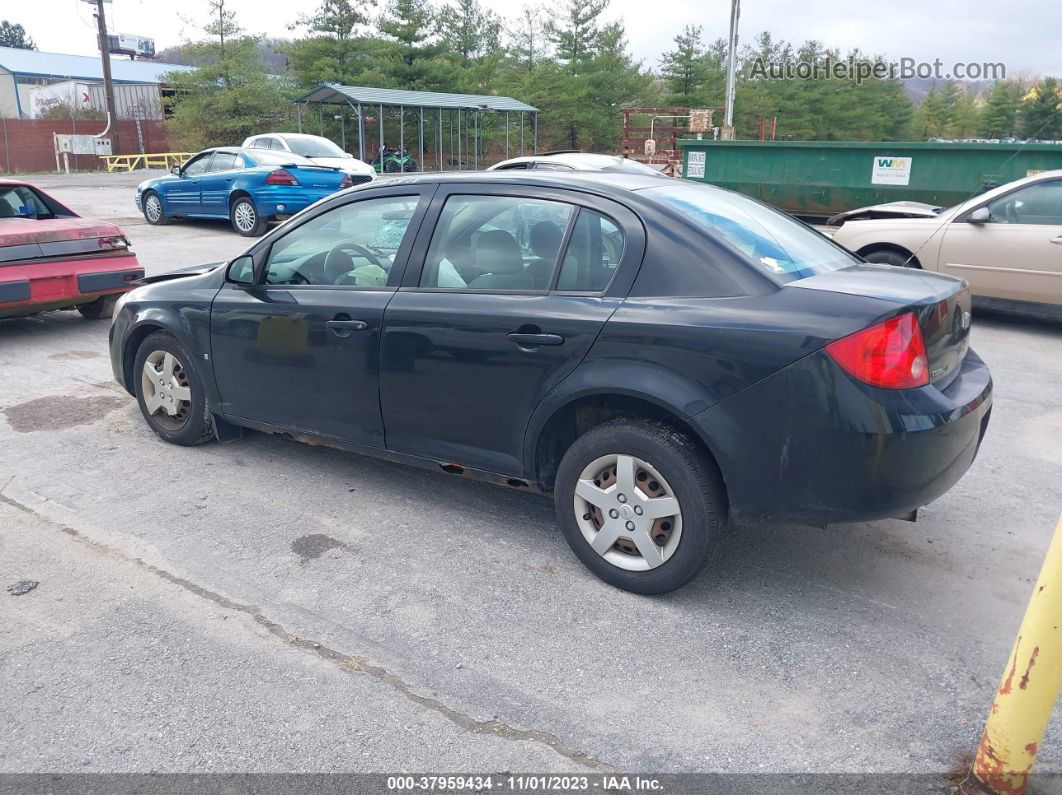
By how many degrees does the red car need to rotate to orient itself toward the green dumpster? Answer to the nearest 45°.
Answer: approximately 135° to its right

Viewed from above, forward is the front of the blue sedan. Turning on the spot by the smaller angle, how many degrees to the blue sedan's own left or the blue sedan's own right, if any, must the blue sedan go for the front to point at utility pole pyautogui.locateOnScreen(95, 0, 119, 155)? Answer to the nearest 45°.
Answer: approximately 45° to the blue sedan's own right

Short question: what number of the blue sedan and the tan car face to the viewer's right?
0

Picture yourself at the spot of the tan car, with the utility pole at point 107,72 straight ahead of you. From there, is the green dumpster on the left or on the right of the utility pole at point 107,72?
right

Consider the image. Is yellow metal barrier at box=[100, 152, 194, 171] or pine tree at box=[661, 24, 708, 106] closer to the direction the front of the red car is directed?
the yellow metal barrier

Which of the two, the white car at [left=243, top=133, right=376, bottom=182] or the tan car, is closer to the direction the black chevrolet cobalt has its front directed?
the white car

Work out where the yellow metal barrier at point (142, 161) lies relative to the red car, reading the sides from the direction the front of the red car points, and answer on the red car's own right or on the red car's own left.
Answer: on the red car's own right

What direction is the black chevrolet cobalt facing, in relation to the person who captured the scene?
facing away from the viewer and to the left of the viewer

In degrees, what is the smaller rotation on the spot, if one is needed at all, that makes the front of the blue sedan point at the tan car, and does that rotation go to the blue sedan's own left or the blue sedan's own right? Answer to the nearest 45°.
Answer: approximately 180°

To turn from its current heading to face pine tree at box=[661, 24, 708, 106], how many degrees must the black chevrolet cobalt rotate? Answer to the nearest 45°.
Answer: approximately 45° to its right

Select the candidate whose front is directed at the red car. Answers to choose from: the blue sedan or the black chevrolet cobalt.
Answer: the black chevrolet cobalt

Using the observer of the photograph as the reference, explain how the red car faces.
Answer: facing away from the viewer and to the left of the viewer

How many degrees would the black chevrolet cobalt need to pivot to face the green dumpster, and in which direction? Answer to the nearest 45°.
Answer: approximately 45° to its right

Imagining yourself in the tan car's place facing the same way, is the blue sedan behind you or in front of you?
in front

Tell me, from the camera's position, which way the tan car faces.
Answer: facing to the left of the viewer
